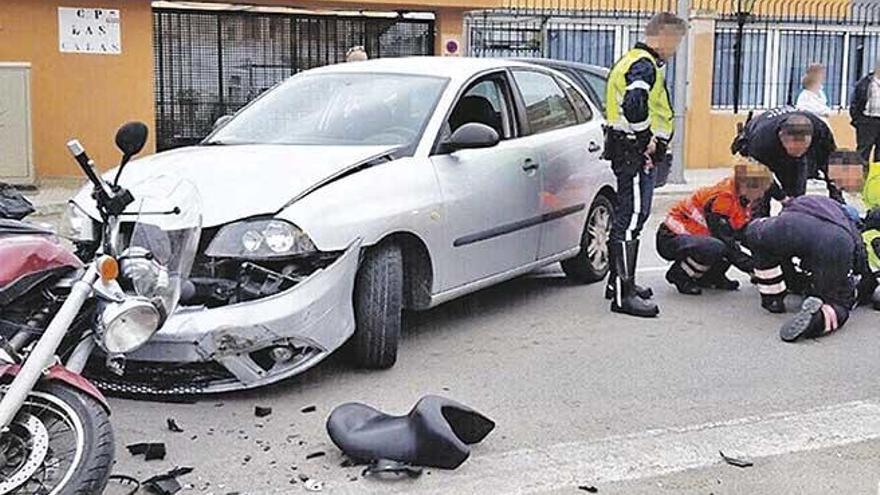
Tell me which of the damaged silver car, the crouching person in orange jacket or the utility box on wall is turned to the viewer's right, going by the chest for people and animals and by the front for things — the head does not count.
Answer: the crouching person in orange jacket

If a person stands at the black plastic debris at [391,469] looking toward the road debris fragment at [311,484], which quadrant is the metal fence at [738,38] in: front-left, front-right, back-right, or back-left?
back-right

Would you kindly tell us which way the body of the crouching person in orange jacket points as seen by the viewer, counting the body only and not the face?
to the viewer's right

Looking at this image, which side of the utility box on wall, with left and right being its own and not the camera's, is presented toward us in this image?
front

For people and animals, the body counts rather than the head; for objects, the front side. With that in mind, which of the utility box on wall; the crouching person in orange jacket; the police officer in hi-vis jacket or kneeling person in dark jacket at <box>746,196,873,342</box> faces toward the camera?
the utility box on wall

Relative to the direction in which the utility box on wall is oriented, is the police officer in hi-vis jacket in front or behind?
in front

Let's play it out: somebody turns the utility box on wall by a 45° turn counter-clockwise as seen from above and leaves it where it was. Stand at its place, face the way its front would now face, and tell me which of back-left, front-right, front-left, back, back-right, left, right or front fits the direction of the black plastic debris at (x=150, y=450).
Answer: front-right

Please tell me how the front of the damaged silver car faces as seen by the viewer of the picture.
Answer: facing the viewer and to the left of the viewer

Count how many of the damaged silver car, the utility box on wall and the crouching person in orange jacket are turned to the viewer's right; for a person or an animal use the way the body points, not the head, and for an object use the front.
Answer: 1

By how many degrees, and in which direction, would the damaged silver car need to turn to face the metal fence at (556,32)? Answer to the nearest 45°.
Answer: approximately 135° to its right

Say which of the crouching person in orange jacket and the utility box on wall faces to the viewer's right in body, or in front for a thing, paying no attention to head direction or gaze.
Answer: the crouching person in orange jacket
